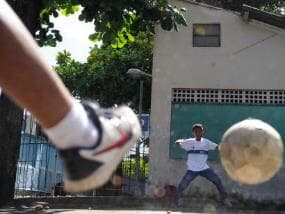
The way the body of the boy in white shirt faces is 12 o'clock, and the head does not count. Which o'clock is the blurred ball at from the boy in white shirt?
The blurred ball is roughly at 12 o'clock from the boy in white shirt.

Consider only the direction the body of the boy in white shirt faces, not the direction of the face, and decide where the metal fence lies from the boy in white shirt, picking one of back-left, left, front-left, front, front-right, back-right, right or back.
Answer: back-right

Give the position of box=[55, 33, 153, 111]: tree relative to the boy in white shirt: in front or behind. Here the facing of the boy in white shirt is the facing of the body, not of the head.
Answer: behind

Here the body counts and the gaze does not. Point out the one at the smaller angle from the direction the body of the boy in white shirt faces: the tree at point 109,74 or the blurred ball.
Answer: the blurred ball

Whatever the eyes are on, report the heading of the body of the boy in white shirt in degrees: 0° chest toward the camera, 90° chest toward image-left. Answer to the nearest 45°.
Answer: approximately 0°

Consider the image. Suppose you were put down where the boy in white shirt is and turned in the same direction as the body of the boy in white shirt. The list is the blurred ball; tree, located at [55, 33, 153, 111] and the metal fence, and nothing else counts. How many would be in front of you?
1

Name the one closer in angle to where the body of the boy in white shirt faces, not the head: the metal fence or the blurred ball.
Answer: the blurred ball
